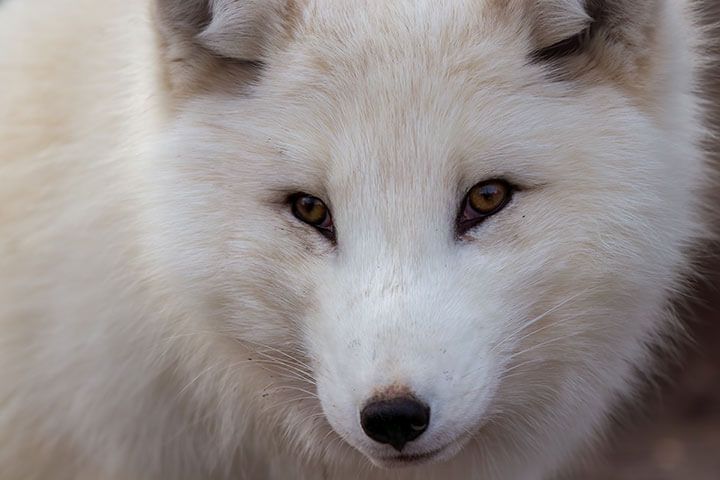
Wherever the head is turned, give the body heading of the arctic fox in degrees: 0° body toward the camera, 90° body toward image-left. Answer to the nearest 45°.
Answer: approximately 315°
